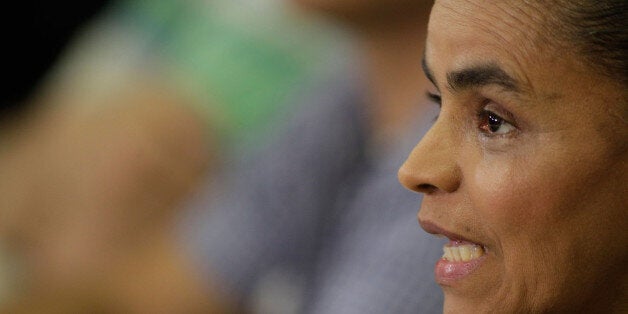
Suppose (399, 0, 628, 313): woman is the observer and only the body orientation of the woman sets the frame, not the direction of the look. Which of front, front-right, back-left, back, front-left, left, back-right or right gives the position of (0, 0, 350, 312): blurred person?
front-right

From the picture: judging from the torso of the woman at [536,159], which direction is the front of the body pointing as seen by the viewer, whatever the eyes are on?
to the viewer's left
